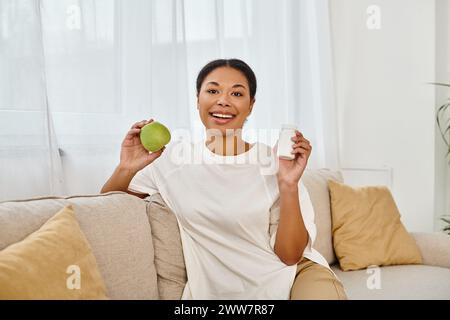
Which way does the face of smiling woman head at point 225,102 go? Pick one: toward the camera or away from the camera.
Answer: toward the camera

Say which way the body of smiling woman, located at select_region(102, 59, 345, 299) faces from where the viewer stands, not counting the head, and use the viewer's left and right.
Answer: facing the viewer

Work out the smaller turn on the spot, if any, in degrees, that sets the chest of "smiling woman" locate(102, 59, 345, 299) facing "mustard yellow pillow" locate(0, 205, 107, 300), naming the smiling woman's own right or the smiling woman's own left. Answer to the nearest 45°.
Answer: approximately 45° to the smiling woman's own right

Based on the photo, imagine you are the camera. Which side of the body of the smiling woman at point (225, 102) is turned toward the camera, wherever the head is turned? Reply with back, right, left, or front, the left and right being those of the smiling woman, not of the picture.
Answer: front

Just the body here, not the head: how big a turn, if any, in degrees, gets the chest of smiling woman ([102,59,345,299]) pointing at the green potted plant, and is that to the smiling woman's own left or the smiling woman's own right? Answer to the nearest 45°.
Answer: approximately 135° to the smiling woman's own left

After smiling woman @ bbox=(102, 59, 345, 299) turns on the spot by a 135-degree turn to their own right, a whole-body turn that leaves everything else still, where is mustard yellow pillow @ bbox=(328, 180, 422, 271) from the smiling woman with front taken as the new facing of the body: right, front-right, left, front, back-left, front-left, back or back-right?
right

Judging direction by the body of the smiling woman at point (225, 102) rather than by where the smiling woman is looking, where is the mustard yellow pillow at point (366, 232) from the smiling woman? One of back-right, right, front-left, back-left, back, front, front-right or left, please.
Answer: back-left

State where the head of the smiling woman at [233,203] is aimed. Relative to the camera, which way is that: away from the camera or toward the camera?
toward the camera
